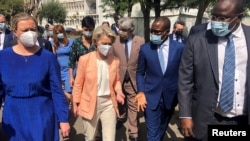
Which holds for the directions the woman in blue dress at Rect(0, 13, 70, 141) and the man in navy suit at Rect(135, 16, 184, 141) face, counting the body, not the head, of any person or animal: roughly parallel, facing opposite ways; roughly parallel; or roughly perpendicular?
roughly parallel

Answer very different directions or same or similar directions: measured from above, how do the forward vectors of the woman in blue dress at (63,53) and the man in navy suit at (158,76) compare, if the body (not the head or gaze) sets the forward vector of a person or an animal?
same or similar directions

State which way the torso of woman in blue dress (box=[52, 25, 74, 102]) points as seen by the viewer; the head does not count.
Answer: toward the camera

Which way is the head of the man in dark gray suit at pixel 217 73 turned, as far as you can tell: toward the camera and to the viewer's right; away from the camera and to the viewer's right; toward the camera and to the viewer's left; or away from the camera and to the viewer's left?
toward the camera and to the viewer's left

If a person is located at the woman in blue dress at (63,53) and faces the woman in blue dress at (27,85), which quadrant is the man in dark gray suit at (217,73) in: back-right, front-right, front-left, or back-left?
front-left

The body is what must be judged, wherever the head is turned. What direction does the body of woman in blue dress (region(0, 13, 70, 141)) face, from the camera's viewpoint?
toward the camera

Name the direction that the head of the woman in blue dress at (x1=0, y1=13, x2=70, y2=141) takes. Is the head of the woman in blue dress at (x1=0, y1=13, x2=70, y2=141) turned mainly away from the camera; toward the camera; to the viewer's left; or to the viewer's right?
toward the camera

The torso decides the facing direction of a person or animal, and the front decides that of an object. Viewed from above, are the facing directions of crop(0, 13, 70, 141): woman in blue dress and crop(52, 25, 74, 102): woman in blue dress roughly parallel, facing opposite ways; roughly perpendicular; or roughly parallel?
roughly parallel

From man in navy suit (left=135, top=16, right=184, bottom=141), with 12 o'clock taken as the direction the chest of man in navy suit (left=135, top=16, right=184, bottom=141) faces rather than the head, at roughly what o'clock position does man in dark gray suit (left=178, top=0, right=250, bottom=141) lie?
man in dark gray suit (left=178, top=0, right=250, bottom=141) is roughly at 11 o'clock from man in navy suit (left=135, top=16, right=184, bottom=141).

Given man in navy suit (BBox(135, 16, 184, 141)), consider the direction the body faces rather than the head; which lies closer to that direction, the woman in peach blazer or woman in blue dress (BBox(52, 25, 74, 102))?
the woman in peach blazer

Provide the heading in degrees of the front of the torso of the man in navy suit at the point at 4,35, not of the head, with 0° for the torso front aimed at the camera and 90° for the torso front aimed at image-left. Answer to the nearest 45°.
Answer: approximately 0°

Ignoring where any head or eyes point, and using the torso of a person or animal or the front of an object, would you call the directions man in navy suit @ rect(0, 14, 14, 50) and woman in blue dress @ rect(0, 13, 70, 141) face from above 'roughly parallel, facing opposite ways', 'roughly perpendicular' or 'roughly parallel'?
roughly parallel

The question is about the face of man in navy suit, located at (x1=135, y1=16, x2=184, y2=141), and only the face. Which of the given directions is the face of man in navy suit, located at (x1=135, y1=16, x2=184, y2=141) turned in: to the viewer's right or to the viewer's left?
to the viewer's left

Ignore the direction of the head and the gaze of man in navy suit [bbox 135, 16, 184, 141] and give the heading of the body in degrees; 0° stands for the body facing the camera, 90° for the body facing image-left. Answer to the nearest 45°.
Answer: approximately 0°

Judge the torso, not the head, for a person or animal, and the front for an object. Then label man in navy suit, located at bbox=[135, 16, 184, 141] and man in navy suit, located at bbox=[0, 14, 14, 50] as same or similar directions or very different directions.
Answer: same or similar directions
